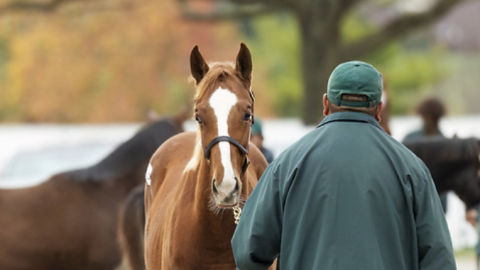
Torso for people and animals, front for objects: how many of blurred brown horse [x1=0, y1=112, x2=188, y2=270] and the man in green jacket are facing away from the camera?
1

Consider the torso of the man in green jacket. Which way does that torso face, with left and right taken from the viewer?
facing away from the viewer

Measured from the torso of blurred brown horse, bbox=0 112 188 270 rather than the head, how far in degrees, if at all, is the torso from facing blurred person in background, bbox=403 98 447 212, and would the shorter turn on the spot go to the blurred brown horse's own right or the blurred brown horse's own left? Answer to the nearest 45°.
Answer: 0° — it already faces them

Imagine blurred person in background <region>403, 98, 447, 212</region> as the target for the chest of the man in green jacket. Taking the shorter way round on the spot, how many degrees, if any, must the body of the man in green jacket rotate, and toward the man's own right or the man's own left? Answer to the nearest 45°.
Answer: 0° — they already face them

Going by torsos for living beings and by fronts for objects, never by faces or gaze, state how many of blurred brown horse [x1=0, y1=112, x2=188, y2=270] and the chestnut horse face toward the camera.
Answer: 1

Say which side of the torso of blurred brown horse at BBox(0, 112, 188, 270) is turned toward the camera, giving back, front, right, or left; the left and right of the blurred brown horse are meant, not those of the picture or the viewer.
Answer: right

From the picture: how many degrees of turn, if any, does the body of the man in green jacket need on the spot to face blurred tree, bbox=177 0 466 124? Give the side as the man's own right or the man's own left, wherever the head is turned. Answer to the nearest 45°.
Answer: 0° — they already face it

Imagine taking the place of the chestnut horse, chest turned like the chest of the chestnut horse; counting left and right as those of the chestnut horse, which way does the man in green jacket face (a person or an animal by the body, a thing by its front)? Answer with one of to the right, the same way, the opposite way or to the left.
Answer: the opposite way

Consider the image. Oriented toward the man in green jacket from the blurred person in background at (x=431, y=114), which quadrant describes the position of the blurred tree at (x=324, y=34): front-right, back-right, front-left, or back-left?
back-right

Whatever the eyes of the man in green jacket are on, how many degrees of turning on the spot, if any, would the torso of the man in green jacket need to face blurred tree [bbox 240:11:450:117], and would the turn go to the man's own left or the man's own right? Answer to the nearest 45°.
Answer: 0° — they already face it

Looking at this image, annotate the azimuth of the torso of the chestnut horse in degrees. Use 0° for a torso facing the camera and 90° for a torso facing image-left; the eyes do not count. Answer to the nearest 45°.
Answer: approximately 0°

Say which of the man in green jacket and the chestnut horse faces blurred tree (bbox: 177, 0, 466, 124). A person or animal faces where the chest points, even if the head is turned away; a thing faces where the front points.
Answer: the man in green jacket

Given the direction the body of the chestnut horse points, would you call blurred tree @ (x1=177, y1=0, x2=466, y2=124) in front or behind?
behind

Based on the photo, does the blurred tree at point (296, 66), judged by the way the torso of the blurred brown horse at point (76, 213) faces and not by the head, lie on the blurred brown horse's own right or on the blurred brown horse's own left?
on the blurred brown horse's own left
